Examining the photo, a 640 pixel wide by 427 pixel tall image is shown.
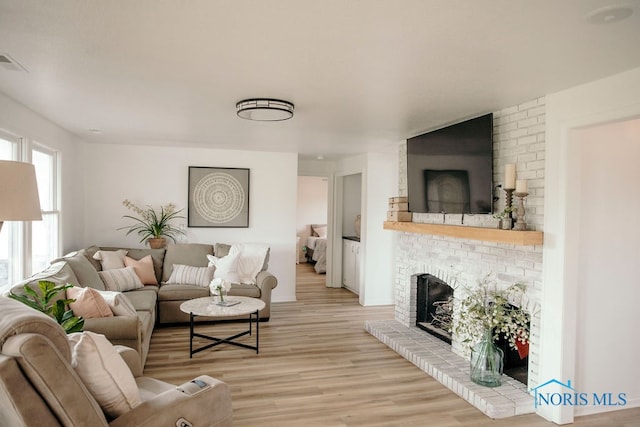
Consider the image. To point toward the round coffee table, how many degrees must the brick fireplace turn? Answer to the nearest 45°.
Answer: approximately 45° to its right

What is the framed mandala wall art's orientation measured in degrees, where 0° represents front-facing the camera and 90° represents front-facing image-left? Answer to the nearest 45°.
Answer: approximately 0°

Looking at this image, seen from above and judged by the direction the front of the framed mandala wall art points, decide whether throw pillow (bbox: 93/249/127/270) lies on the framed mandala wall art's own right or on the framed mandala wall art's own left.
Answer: on the framed mandala wall art's own right

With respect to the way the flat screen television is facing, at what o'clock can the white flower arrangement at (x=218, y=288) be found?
The white flower arrangement is roughly at 1 o'clock from the flat screen television.

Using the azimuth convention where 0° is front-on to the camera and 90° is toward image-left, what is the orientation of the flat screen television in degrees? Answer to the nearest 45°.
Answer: approximately 45°

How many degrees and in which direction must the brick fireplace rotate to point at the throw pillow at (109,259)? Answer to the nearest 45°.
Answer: approximately 45° to its right

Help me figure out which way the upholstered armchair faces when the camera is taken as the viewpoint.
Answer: facing away from the viewer and to the right of the viewer

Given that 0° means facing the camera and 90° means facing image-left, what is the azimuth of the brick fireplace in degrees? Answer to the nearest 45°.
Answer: approximately 45°

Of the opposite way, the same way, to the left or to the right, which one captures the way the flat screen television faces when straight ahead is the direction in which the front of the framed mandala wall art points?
to the right

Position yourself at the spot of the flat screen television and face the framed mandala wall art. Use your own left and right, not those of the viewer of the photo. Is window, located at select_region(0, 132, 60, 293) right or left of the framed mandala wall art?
left
